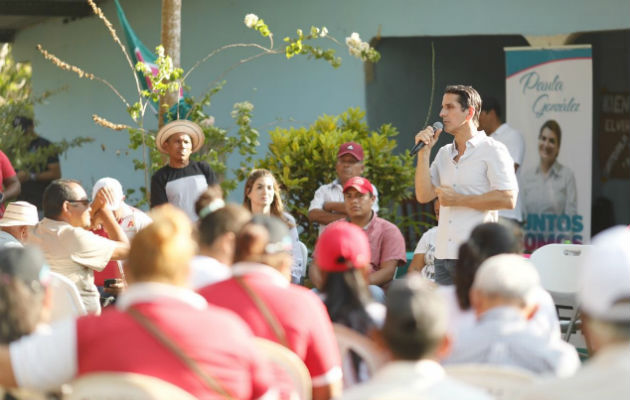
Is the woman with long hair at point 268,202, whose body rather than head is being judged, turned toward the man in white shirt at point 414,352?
yes

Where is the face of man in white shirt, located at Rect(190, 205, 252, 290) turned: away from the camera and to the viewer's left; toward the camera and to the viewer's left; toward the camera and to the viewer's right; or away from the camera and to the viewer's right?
away from the camera and to the viewer's right

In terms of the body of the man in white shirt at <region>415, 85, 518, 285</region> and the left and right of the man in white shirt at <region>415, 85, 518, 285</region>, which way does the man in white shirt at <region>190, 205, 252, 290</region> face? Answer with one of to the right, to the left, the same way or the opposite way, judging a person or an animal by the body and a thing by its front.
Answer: the opposite way

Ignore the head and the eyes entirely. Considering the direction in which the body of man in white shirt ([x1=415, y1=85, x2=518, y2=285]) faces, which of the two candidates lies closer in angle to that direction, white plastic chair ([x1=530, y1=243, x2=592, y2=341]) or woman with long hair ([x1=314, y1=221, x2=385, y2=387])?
the woman with long hair

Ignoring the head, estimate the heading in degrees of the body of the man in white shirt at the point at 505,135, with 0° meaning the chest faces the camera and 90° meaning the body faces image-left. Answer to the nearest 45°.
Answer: approximately 90°

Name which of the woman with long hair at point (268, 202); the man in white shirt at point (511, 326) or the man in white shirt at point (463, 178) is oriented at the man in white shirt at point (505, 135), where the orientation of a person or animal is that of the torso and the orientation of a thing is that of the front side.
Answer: the man in white shirt at point (511, 326)

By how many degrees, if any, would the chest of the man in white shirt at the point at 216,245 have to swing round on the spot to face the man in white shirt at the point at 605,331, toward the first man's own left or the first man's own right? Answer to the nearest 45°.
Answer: approximately 90° to the first man's own right

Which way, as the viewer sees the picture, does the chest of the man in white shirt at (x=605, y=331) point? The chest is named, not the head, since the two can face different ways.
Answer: away from the camera

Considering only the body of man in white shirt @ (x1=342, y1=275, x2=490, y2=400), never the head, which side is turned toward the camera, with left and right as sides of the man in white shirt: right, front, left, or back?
back

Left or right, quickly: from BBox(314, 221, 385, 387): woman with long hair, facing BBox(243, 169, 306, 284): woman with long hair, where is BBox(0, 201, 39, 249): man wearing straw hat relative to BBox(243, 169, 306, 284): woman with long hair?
left

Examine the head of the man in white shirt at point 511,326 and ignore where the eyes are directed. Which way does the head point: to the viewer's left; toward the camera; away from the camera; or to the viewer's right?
away from the camera

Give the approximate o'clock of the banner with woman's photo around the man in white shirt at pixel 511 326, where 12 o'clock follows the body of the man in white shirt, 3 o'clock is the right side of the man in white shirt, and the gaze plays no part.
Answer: The banner with woman's photo is roughly at 12 o'clock from the man in white shirt.

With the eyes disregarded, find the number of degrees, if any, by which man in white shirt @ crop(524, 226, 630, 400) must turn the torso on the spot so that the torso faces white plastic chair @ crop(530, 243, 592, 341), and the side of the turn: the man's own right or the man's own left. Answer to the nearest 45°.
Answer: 0° — they already face it
